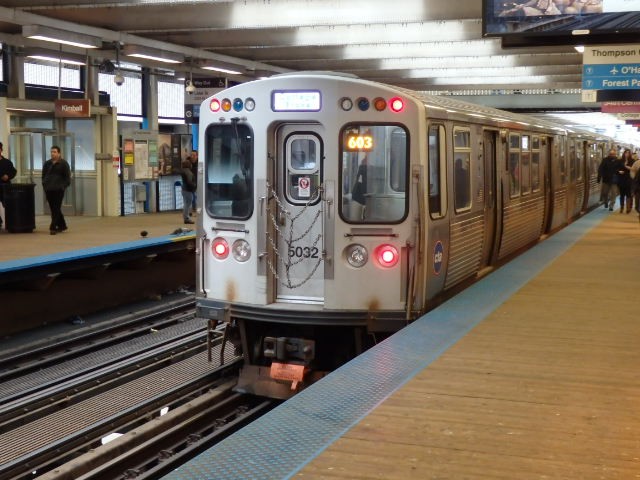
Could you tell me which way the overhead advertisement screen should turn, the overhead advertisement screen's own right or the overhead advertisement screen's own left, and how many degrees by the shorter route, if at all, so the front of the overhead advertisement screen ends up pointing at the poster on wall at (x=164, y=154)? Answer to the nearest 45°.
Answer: approximately 135° to the overhead advertisement screen's own right

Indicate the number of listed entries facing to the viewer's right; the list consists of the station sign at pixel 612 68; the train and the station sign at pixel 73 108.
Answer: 0

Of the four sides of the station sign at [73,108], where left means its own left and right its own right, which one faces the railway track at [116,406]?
front

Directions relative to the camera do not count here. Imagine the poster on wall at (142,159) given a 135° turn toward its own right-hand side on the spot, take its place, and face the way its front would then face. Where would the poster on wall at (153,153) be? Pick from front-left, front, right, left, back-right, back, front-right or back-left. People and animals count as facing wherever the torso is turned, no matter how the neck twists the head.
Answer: right

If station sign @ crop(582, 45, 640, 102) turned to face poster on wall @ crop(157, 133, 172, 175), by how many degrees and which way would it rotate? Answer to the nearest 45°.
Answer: approximately 135° to its right

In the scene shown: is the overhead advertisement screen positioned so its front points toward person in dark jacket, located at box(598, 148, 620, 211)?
no

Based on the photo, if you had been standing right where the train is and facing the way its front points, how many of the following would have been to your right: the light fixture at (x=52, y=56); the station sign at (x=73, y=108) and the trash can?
3

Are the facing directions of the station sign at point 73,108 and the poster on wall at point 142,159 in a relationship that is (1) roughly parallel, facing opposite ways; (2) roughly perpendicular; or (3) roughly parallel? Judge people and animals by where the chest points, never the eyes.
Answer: roughly parallel

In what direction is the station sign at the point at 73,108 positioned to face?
toward the camera

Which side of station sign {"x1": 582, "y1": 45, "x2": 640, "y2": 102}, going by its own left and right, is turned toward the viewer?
front
